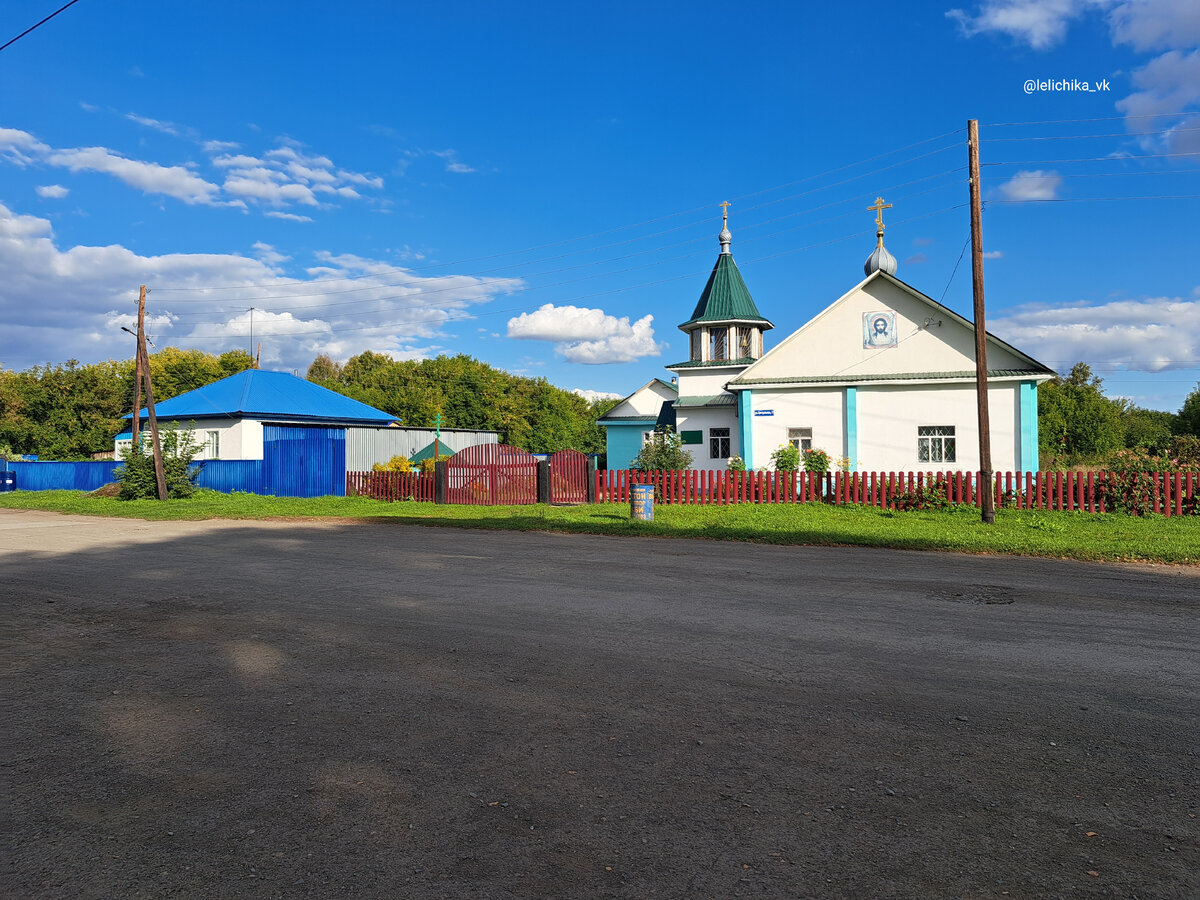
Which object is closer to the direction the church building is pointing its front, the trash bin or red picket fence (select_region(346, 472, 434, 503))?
the trash bin

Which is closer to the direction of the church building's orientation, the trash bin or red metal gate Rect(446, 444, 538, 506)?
the trash bin

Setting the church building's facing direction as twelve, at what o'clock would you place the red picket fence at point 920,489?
The red picket fence is roughly at 12 o'clock from the church building.

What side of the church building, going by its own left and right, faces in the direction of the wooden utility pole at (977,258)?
front

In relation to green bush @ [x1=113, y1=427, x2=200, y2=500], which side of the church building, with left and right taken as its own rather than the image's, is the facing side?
right

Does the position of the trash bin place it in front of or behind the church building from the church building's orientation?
in front

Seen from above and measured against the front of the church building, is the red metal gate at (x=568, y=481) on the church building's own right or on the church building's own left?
on the church building's own right

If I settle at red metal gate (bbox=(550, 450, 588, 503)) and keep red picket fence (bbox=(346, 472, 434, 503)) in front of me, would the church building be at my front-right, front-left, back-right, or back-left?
back-right

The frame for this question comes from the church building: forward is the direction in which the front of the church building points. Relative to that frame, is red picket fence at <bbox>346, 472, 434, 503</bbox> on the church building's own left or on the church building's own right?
on the church building's own right

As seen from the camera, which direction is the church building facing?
toward the camera

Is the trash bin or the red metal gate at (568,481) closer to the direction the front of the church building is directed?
the trash bin

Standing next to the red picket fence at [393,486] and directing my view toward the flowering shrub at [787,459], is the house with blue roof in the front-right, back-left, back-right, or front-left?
back-left

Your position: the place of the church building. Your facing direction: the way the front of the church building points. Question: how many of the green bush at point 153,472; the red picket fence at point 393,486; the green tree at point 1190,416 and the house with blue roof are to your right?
3

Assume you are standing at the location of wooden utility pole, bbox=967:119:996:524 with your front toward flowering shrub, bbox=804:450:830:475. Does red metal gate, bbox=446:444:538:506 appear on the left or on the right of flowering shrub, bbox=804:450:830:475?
left

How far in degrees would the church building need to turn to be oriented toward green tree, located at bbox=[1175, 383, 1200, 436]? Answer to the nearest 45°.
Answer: approximately 135° to its left
